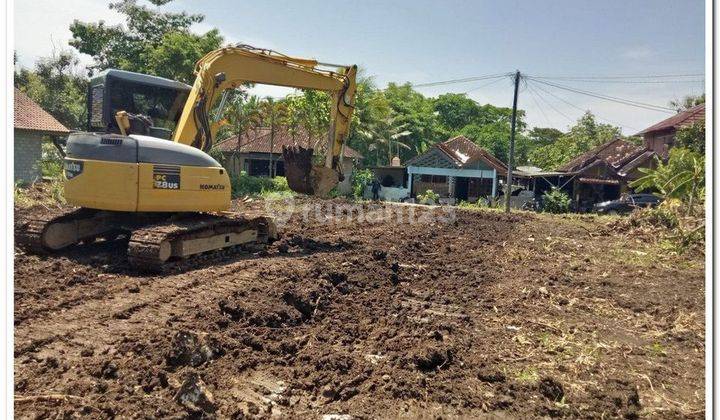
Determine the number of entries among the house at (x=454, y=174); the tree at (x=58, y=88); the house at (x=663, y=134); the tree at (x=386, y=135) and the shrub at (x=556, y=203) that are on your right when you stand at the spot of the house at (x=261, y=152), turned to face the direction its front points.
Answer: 1

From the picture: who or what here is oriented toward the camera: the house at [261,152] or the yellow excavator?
the house

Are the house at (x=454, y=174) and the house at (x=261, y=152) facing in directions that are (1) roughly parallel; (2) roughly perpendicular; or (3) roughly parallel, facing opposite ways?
roughly parallel

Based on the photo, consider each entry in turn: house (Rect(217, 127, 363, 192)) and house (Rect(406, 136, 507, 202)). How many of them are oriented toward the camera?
2

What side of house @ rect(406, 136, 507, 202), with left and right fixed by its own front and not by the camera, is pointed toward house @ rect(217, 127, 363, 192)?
right

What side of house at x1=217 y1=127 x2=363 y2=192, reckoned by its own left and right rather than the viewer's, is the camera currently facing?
front

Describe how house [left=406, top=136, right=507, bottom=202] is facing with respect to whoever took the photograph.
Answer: facing the viewer

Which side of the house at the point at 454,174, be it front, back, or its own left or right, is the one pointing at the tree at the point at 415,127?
back

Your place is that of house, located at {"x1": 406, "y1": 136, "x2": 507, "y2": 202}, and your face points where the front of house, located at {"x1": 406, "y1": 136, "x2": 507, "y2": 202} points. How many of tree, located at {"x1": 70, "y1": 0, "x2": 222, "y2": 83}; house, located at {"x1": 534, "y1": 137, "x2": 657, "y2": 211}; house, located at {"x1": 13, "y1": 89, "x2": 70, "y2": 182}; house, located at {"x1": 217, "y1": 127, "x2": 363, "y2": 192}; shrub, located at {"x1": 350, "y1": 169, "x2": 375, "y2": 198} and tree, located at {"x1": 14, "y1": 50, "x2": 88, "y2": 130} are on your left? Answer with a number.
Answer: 1

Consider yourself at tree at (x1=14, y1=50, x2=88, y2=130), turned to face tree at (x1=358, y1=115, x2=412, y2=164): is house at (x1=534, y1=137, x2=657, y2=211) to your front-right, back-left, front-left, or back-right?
front-right

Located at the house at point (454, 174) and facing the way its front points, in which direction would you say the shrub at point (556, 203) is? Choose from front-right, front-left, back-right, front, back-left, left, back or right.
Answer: front-left

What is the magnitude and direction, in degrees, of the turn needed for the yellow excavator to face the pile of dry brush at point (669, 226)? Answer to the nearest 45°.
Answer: approximately 45° to its right

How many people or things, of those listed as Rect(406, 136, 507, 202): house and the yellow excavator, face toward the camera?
1

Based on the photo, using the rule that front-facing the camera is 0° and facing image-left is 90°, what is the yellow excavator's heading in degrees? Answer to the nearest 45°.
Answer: approximately 225°

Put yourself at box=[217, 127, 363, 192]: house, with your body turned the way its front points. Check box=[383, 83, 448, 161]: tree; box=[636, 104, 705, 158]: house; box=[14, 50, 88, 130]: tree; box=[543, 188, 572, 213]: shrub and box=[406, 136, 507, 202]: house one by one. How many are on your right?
1

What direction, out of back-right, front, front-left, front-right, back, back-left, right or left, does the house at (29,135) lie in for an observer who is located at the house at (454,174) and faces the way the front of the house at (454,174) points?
front-right
